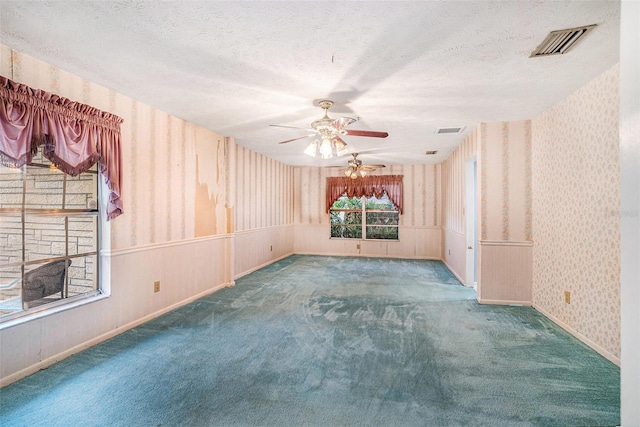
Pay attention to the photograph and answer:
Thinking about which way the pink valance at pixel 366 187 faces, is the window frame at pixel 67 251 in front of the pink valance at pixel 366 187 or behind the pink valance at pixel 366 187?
in front

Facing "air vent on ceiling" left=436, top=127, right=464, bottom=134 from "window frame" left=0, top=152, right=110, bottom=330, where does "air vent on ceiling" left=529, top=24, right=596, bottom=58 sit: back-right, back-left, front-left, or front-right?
front-right

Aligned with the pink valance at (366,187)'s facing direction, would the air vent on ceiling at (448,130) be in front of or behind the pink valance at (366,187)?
in front

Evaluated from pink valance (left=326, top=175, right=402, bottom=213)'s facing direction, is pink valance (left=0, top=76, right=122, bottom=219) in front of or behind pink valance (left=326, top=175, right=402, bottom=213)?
in front

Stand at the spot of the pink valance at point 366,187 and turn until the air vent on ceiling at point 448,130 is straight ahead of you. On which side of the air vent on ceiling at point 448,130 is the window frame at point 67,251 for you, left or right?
right

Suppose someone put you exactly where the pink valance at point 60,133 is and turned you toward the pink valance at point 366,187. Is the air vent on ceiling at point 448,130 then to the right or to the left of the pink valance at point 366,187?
right

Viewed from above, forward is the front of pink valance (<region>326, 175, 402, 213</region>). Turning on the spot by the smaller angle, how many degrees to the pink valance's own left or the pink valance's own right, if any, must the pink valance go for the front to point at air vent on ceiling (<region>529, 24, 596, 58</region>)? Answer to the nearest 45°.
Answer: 0° — it already faces it

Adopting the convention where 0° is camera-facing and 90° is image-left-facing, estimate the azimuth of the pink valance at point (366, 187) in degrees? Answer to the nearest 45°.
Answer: approximately 0°
